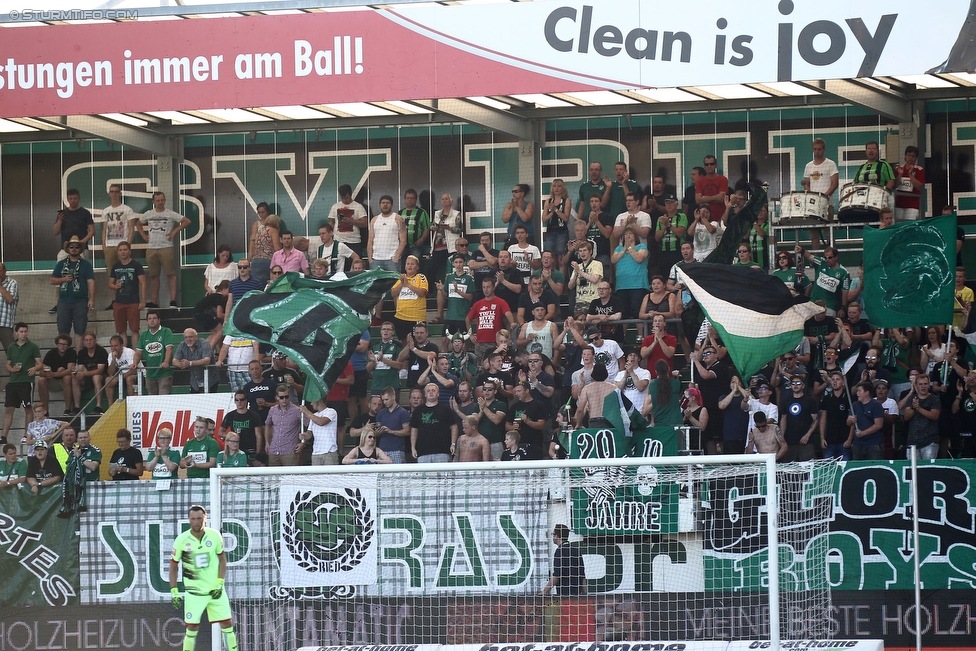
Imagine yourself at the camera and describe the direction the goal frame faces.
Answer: facing the viewer

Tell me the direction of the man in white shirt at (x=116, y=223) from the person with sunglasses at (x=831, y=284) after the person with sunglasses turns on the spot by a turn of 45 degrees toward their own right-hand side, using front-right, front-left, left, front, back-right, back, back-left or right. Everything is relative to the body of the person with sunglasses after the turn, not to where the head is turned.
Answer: front

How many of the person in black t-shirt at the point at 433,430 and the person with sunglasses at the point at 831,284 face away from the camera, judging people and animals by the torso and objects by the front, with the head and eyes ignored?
0

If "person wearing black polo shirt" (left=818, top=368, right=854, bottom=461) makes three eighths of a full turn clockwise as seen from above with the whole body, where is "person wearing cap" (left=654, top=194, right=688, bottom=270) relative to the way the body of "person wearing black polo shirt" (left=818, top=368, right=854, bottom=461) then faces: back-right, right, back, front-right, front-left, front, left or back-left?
front

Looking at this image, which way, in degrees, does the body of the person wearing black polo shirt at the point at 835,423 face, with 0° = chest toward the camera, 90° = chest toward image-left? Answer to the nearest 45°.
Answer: approximately 0°

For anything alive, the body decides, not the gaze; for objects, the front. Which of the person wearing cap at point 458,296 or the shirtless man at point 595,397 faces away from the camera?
the shirtless man

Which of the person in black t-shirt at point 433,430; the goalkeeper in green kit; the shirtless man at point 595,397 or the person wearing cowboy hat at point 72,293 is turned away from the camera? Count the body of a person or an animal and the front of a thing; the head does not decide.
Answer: the shirtless man

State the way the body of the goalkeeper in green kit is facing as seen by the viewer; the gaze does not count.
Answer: toward the camera

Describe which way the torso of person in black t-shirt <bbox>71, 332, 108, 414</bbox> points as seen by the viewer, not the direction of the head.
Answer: toward the camera

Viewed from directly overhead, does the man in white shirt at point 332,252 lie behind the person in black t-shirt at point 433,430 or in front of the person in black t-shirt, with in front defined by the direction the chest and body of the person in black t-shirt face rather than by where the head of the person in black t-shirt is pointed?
behind

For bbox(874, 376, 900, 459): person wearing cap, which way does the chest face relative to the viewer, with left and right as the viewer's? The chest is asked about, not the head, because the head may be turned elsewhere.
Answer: facing the viewer and to the left of the viewer

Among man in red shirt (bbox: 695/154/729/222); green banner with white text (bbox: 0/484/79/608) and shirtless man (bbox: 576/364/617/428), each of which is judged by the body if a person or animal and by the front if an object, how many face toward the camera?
2
